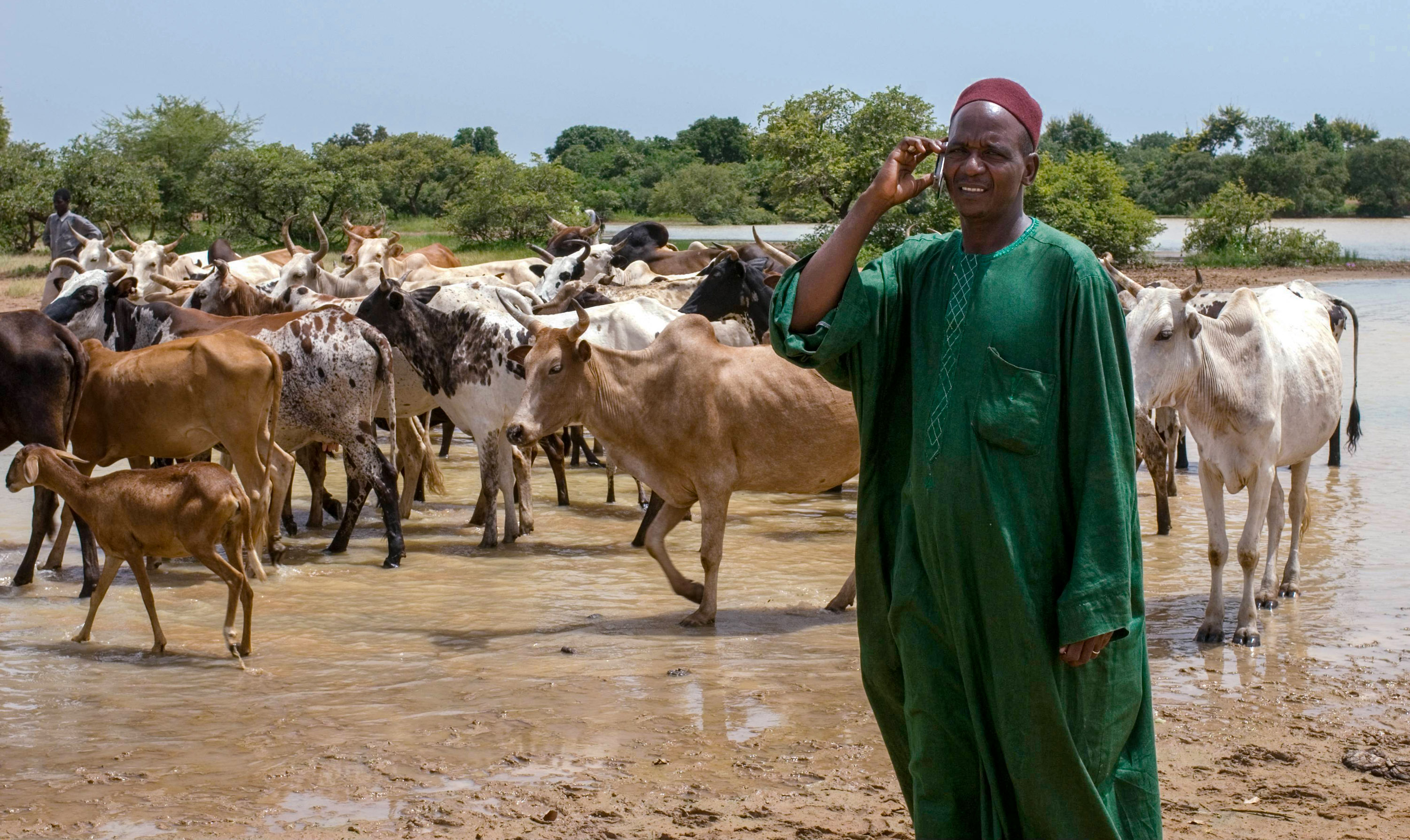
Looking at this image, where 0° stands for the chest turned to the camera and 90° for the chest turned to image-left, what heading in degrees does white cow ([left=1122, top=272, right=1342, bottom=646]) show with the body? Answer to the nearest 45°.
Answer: approximately 45°

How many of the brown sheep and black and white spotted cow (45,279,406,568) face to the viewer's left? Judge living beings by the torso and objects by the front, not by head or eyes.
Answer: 2

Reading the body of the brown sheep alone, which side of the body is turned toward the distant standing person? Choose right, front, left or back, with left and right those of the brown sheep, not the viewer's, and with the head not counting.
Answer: right

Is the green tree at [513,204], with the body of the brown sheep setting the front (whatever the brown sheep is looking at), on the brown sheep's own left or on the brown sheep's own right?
on the brown sheep's own right

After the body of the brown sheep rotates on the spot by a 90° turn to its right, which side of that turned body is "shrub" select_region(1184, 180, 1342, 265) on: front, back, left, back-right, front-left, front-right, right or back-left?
front-right

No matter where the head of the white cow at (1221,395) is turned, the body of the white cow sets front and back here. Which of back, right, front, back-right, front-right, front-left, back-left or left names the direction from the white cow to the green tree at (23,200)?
right

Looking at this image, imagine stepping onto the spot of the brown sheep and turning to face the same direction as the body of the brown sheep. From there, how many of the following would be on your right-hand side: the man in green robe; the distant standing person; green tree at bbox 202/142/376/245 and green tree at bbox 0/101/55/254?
3

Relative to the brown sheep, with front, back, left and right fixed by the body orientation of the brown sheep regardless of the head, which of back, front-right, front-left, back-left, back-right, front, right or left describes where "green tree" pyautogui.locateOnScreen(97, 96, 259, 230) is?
right

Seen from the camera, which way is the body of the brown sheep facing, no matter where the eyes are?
to the viewer's left

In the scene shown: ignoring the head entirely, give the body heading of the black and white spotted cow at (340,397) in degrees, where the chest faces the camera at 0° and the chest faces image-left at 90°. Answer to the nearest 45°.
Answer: approximately 90°

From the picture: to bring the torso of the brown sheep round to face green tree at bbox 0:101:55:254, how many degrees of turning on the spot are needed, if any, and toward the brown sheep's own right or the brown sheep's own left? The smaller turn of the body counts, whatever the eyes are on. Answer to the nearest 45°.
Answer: approximately 90° to the brown sheep's own right

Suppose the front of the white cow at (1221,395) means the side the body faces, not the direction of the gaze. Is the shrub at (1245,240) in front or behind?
behind
